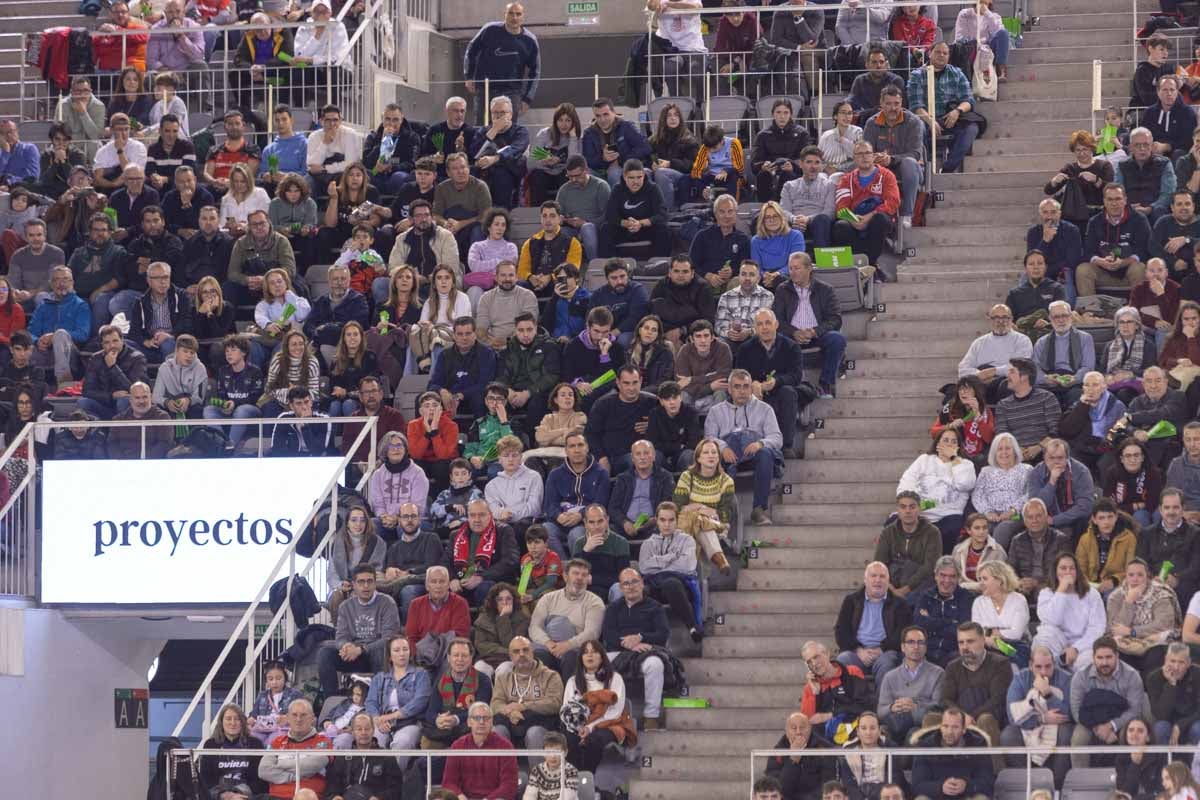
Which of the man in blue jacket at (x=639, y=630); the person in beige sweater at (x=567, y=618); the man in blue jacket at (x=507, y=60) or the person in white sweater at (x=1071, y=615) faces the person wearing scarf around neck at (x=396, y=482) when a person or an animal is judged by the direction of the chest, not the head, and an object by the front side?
the man in blue jacket at (x=507, y=60)

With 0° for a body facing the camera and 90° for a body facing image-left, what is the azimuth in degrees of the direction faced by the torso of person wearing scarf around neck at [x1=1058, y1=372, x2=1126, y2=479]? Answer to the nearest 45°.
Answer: approximately 45°

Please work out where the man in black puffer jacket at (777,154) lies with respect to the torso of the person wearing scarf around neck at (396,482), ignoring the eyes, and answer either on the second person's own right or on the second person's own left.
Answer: on the second person's own left

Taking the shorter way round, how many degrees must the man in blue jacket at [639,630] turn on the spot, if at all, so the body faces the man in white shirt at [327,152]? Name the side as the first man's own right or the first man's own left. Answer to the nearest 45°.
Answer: approximately 135° to the first man's own right

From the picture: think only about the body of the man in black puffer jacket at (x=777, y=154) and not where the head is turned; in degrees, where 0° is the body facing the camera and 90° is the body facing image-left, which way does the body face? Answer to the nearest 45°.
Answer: approximately 0°

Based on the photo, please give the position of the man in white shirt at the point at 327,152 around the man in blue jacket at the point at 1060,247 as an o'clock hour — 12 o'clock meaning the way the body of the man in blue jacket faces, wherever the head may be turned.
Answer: The man in white shirt is roughly at 2 o'clock from the man in blue jacket.

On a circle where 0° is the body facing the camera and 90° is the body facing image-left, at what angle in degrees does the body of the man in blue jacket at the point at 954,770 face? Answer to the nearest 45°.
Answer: approximately 0°

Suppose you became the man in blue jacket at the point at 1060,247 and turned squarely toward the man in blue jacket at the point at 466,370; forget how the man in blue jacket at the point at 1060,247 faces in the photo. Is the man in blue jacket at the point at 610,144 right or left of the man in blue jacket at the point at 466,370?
right

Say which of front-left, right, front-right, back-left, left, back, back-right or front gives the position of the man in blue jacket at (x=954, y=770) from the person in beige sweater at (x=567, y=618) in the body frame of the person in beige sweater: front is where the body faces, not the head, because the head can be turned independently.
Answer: front-left

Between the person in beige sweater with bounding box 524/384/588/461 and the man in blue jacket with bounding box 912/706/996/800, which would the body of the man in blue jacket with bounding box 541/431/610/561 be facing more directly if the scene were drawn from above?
the man in blue jacket

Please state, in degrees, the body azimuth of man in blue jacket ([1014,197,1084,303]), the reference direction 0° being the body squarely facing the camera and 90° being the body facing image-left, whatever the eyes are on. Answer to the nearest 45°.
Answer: approximately 45°
